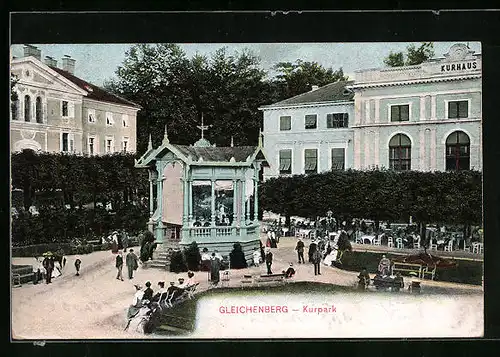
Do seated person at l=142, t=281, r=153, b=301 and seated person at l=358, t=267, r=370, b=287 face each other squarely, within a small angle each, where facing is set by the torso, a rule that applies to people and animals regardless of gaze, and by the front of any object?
no

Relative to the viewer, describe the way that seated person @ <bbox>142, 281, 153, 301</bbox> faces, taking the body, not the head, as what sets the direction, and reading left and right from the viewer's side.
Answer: facing away from the viewer and to the left of the viewer
